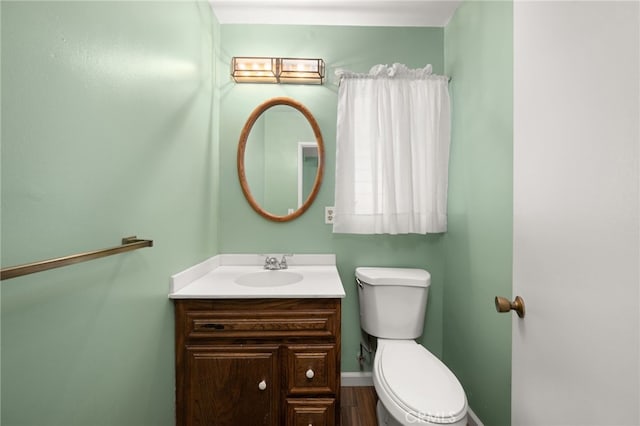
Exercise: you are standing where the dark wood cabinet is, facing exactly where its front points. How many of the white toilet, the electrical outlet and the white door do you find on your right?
0

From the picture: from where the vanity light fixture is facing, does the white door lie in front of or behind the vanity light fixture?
in front

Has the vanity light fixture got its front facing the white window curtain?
no

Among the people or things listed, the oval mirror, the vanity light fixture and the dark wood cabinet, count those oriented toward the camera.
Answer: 3

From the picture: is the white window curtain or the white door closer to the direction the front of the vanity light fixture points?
the white door

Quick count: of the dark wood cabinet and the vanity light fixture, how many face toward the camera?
2

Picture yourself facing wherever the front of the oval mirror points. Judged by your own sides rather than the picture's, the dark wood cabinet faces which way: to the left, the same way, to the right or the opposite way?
the same way

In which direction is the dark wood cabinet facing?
toward the camera

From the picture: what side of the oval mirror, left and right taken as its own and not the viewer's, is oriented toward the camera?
front

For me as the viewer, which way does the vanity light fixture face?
facing the viewer

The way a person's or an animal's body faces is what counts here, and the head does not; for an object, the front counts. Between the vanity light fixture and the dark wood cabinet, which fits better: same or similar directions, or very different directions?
same or similar directions

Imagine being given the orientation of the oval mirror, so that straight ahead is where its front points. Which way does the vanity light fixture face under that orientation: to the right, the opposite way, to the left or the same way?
the same way

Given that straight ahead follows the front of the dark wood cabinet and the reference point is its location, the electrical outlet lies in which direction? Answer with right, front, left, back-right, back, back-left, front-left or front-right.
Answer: back-left
